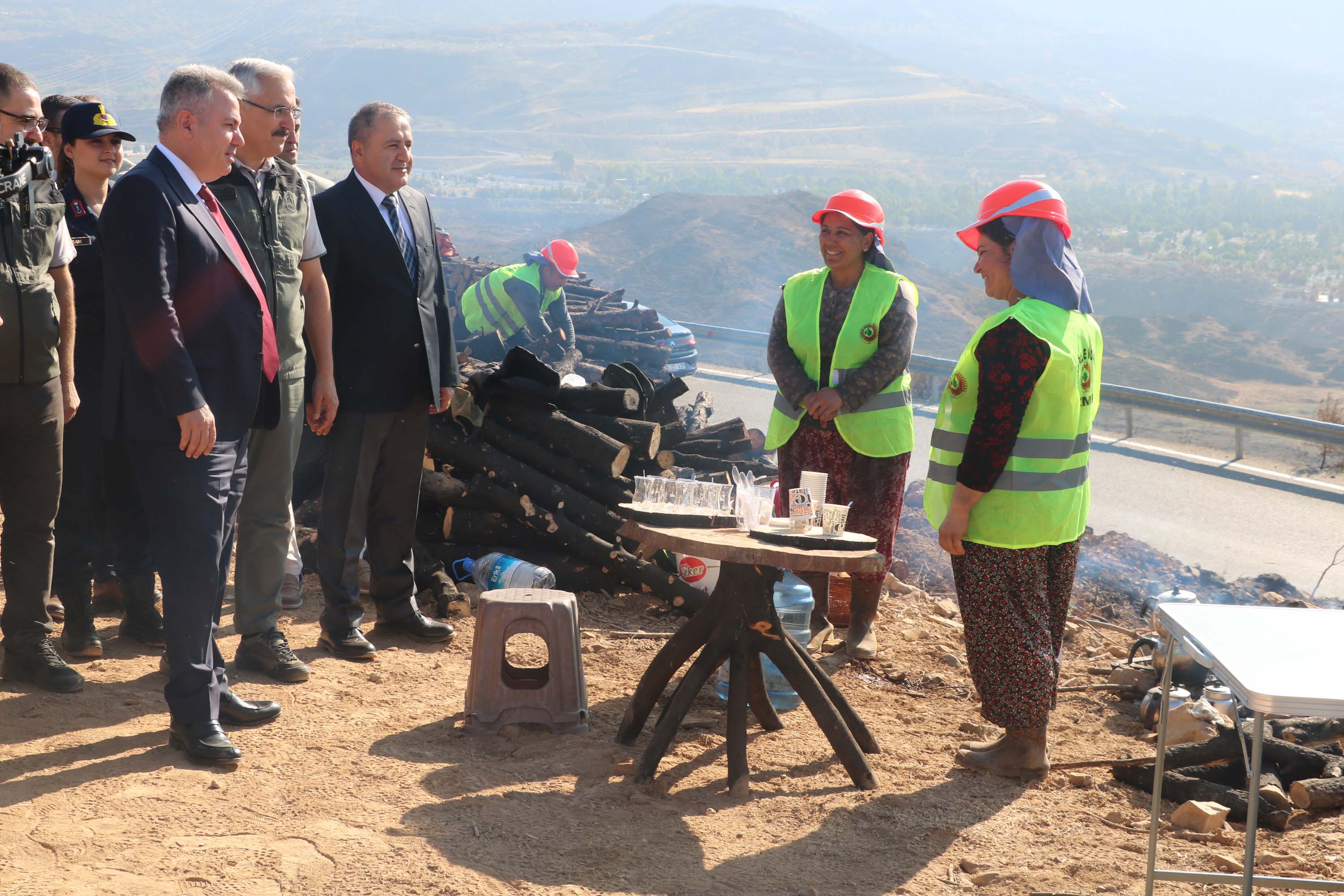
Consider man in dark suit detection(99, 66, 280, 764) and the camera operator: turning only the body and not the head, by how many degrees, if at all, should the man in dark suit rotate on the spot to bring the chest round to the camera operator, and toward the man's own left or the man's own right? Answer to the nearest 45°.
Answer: approximately 135° to the man's own left

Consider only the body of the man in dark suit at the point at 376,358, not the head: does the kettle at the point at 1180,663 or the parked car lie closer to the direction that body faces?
the kettle

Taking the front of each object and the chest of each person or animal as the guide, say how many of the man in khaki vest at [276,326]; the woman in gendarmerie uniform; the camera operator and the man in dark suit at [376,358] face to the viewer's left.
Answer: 0

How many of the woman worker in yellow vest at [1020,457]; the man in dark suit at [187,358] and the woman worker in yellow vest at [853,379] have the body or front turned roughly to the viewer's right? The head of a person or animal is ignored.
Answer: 1

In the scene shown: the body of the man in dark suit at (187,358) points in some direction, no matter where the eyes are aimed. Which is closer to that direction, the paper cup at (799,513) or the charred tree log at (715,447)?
the paper cup

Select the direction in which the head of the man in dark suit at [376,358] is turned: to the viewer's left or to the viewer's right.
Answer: to the viewer's right

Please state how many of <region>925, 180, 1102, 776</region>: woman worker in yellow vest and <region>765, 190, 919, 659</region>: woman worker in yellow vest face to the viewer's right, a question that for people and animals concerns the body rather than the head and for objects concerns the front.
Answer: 0

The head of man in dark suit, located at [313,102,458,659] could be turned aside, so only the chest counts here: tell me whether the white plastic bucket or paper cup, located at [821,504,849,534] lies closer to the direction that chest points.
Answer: the paper cup

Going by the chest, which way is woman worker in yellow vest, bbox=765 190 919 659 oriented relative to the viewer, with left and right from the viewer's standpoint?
facing the viewer and to the left of the viewer

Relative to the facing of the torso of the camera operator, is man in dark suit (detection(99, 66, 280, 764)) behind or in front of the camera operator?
in front

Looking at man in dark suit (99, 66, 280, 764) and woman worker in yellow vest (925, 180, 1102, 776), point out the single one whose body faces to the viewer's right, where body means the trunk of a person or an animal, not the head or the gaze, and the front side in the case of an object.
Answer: the man in dark suit

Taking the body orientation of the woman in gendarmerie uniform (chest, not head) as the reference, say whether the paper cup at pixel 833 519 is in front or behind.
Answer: in front

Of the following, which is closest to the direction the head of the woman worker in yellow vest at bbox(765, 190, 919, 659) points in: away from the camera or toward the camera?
toward the camera

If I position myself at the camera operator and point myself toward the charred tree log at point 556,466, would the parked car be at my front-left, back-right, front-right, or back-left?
front-left

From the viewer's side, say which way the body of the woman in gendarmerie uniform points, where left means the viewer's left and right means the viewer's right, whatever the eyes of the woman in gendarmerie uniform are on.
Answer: facing the viewer and to the right of the viewer

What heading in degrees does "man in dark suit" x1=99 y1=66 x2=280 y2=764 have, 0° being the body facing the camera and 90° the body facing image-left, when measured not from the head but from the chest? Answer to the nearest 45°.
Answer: approximately 270°
